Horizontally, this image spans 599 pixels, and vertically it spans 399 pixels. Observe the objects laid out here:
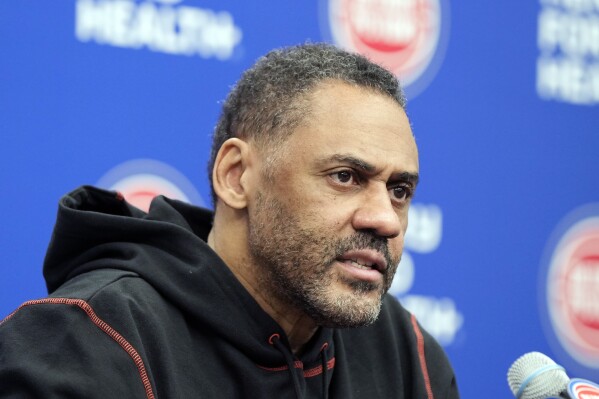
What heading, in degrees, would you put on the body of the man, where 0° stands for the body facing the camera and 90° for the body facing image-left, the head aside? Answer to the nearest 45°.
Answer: approximately 315°

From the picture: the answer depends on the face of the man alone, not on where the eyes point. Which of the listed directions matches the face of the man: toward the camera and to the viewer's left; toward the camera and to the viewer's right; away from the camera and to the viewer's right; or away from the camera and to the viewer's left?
toward the camera and to the viewer's right
